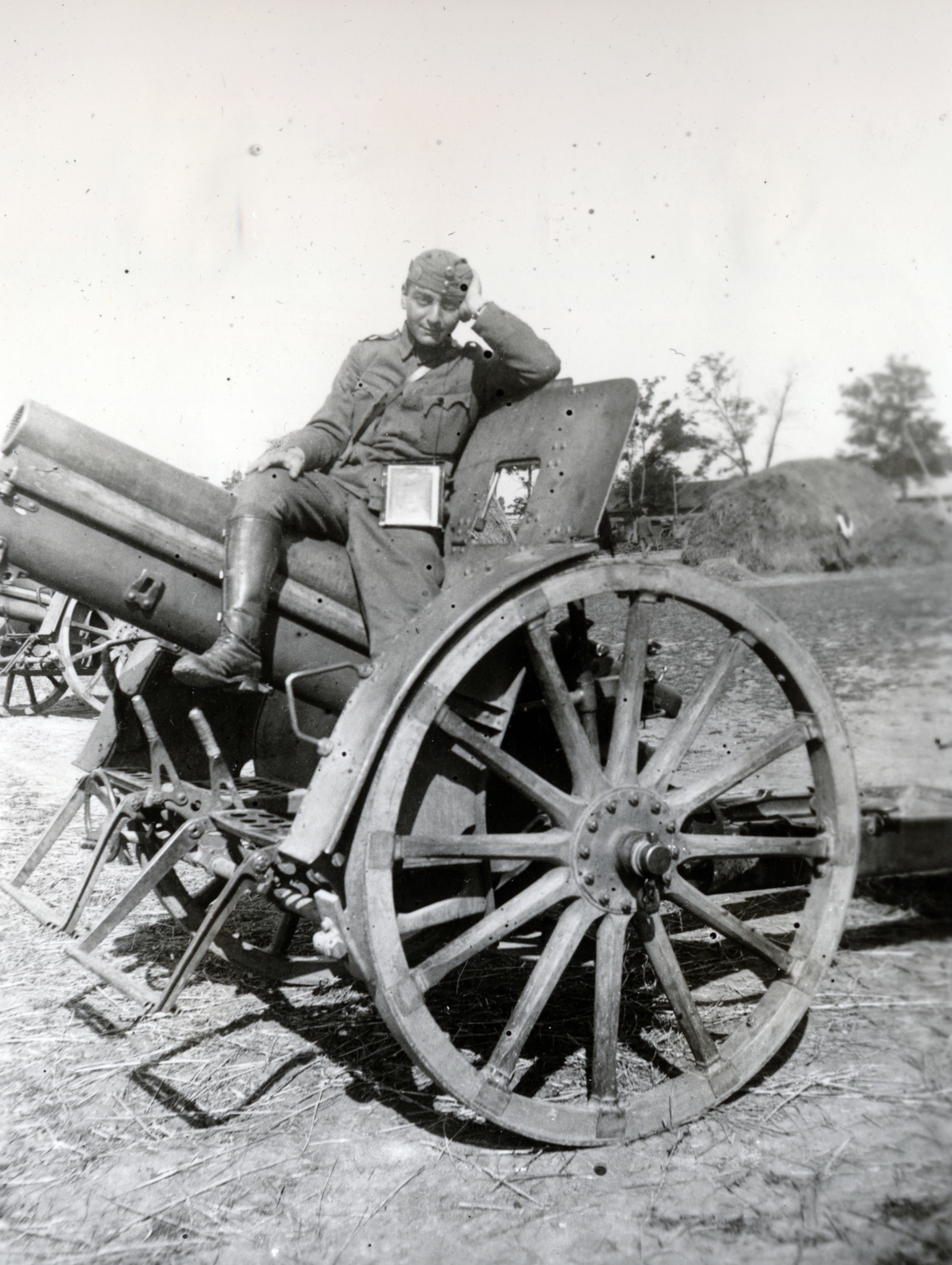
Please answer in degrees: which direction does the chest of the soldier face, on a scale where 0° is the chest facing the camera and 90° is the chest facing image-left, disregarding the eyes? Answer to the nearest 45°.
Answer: approximately 45°

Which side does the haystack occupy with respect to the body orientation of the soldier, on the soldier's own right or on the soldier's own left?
on the soldier's own left

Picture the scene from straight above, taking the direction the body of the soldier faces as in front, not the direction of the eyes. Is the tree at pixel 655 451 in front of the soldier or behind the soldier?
behind
